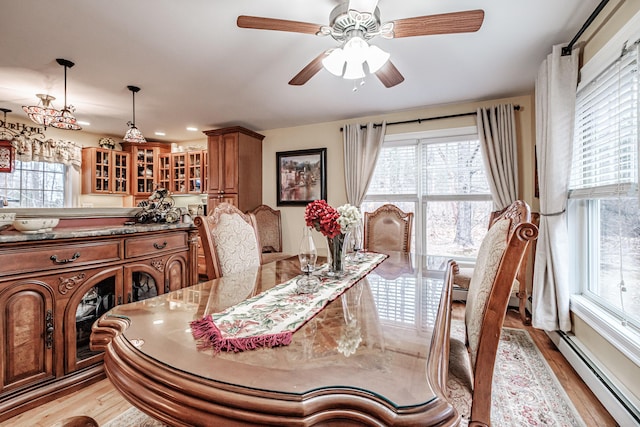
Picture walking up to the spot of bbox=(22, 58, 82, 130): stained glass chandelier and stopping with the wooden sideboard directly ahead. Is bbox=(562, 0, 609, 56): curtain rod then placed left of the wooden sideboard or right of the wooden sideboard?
left

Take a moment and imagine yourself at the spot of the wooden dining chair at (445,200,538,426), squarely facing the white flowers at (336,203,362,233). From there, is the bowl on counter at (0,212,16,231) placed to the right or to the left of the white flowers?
left

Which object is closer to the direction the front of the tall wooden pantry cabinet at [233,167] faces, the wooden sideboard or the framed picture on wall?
the wooden sideboard

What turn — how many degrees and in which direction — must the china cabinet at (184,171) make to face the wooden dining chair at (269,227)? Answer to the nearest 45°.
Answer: approximately 45° to its left

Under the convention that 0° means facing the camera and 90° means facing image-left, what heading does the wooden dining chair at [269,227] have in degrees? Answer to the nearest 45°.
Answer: approximately 315°

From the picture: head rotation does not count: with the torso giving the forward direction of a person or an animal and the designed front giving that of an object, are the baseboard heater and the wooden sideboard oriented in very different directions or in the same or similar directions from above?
very different directions
